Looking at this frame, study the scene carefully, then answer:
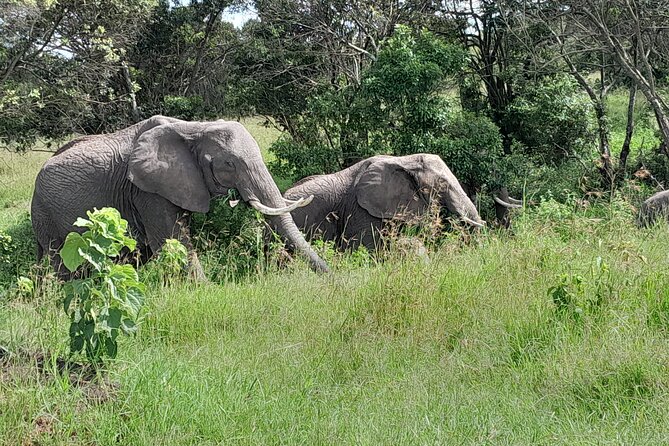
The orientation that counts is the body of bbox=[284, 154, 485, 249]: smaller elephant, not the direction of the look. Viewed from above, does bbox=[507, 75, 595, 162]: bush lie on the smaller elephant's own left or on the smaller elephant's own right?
on the smaller elephant's own left

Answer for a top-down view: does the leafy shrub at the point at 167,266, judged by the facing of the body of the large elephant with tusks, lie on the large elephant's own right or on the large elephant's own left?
on the large elephant's own right

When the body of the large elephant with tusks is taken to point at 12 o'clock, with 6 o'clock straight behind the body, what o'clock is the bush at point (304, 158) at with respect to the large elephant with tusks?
The bush is roughly at 10 o'clock from the large elephant with tusks.

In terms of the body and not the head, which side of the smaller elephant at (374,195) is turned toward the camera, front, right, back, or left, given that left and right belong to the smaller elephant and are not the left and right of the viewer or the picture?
right

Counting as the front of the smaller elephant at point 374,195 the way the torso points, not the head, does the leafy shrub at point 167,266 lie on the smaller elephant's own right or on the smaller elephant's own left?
on the smaller elephant's own right

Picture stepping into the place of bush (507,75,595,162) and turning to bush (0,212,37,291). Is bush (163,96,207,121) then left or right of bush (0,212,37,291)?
right

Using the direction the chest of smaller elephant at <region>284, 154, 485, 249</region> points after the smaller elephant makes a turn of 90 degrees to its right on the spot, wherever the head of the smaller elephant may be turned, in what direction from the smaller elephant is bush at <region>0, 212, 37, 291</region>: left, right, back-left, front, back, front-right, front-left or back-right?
right

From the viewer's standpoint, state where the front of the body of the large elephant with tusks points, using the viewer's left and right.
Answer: facing to the right of the viewer

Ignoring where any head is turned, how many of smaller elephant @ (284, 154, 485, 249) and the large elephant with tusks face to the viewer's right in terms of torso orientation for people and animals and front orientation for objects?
2
